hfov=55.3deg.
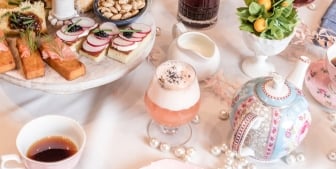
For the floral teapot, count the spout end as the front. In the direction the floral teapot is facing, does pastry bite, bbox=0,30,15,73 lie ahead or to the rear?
to the rear

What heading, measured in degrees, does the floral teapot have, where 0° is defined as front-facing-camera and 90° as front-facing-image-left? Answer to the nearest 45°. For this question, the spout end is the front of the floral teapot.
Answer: approximately 225°

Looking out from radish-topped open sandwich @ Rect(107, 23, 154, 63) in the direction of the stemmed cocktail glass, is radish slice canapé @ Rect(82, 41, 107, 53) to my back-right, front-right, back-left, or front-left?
back-right
